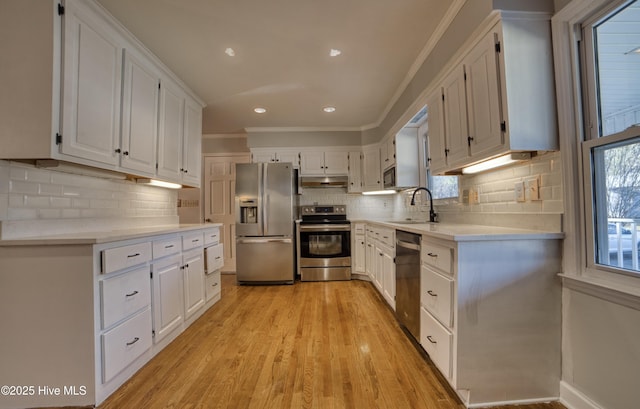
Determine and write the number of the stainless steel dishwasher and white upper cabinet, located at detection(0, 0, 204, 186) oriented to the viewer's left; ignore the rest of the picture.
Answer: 1

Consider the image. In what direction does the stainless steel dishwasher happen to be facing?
to the viewer's left

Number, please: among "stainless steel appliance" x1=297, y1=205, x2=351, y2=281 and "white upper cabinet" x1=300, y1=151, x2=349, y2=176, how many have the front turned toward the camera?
2

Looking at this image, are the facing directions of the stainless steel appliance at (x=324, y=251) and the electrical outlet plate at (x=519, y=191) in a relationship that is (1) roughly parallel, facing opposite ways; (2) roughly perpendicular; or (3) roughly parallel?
roughly perpendicular

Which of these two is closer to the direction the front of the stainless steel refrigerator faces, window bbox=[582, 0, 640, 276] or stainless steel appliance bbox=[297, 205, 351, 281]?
the window

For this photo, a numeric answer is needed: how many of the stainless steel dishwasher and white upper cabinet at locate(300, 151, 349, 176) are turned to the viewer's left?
1

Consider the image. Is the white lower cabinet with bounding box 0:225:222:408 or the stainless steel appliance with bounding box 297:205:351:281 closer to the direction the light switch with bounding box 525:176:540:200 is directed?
the white lower cabinet

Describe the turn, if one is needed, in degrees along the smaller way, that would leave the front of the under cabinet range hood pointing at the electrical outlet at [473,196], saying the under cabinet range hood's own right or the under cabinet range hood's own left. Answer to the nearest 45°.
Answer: approximately 45° to the under cabinet range hood's own left

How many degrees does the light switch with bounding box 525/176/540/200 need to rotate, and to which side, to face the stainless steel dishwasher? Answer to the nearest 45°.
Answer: approximately 45° to its right

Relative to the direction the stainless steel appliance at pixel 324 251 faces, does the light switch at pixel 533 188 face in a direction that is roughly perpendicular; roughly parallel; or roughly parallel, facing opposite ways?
roughly perpendicular

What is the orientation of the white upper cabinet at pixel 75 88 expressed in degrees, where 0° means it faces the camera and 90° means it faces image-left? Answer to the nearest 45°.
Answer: approximately 315°

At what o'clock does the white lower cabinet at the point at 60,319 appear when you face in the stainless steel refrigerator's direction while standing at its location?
The white lower cabinet is roughly at 1 o'clock from the stainless steel refrigerator.

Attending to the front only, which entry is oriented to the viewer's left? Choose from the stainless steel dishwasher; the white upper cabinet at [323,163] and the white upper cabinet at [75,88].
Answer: the stainless steel dishwasher
